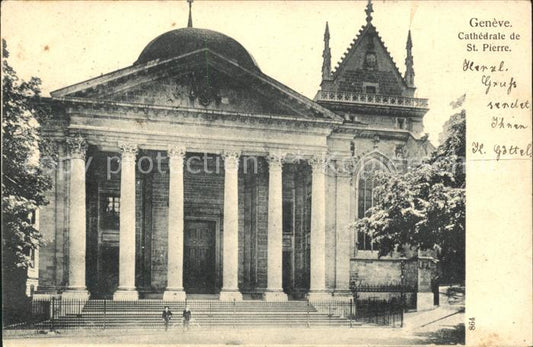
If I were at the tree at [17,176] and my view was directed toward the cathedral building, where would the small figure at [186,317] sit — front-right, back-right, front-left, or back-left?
front-right
